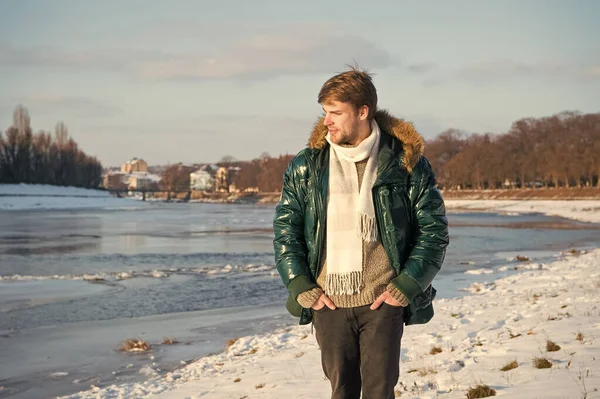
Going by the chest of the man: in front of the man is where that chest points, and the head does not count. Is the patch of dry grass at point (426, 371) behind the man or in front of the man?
behind

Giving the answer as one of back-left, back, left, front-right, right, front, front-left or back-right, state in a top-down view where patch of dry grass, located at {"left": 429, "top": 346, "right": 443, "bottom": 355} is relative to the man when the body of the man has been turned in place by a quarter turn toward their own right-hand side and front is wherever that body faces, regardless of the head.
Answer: right

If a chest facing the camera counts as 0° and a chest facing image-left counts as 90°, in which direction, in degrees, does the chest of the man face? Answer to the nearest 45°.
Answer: approximately 0°
